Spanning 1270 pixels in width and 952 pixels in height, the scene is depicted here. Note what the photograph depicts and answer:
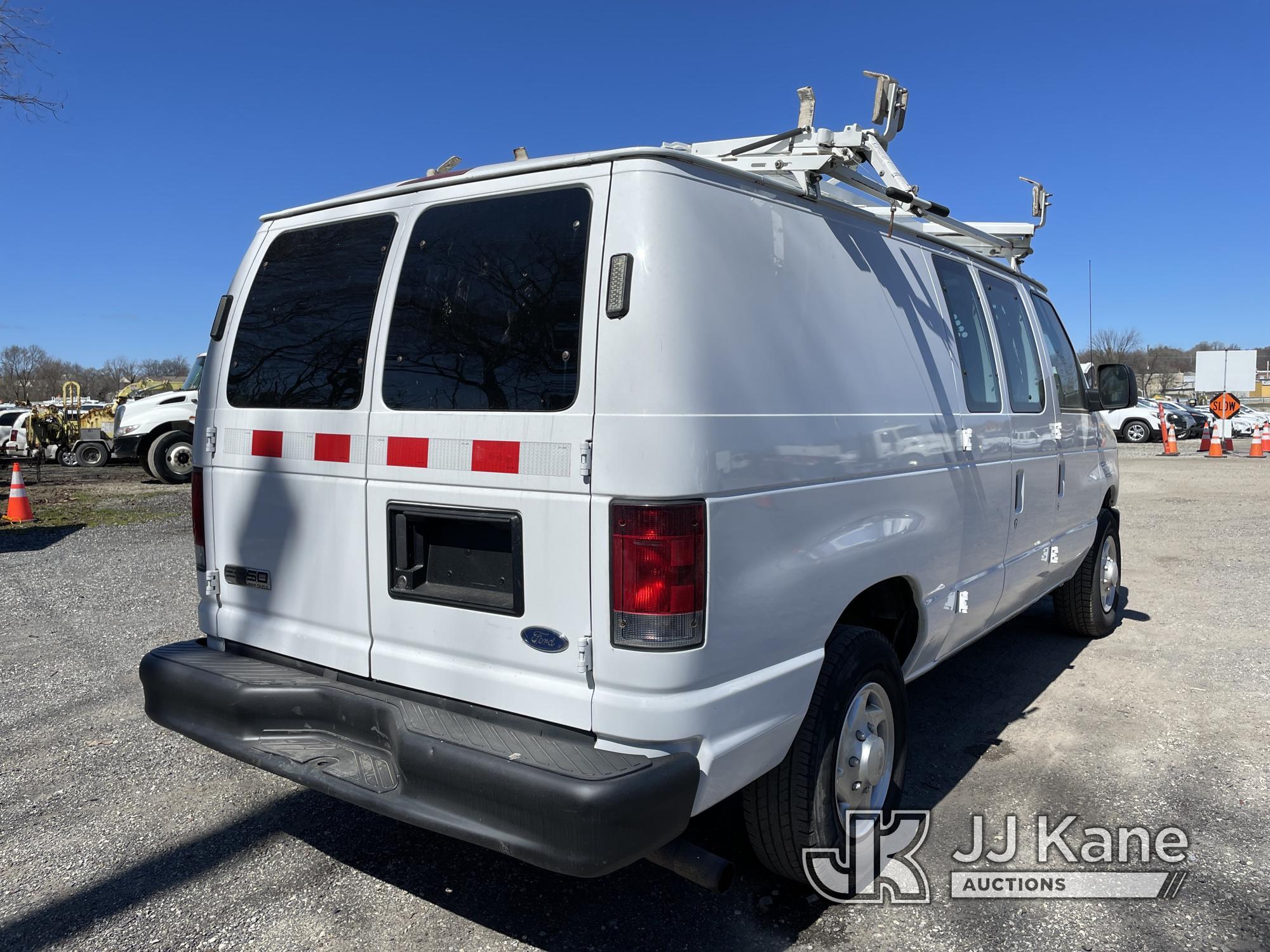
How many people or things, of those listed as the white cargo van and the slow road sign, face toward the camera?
1

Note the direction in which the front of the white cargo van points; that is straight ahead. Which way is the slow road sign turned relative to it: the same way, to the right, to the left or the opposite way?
the opposite way

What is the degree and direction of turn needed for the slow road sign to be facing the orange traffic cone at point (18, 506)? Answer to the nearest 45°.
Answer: approximately 45° to its right

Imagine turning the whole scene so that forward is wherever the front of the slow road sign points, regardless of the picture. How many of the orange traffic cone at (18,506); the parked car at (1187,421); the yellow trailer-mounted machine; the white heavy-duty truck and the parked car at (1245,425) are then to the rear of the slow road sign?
2

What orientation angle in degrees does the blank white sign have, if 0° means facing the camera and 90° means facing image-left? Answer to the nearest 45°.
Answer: approximately 0°

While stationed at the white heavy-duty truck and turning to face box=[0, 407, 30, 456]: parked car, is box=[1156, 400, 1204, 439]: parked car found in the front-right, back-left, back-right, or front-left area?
back-right
